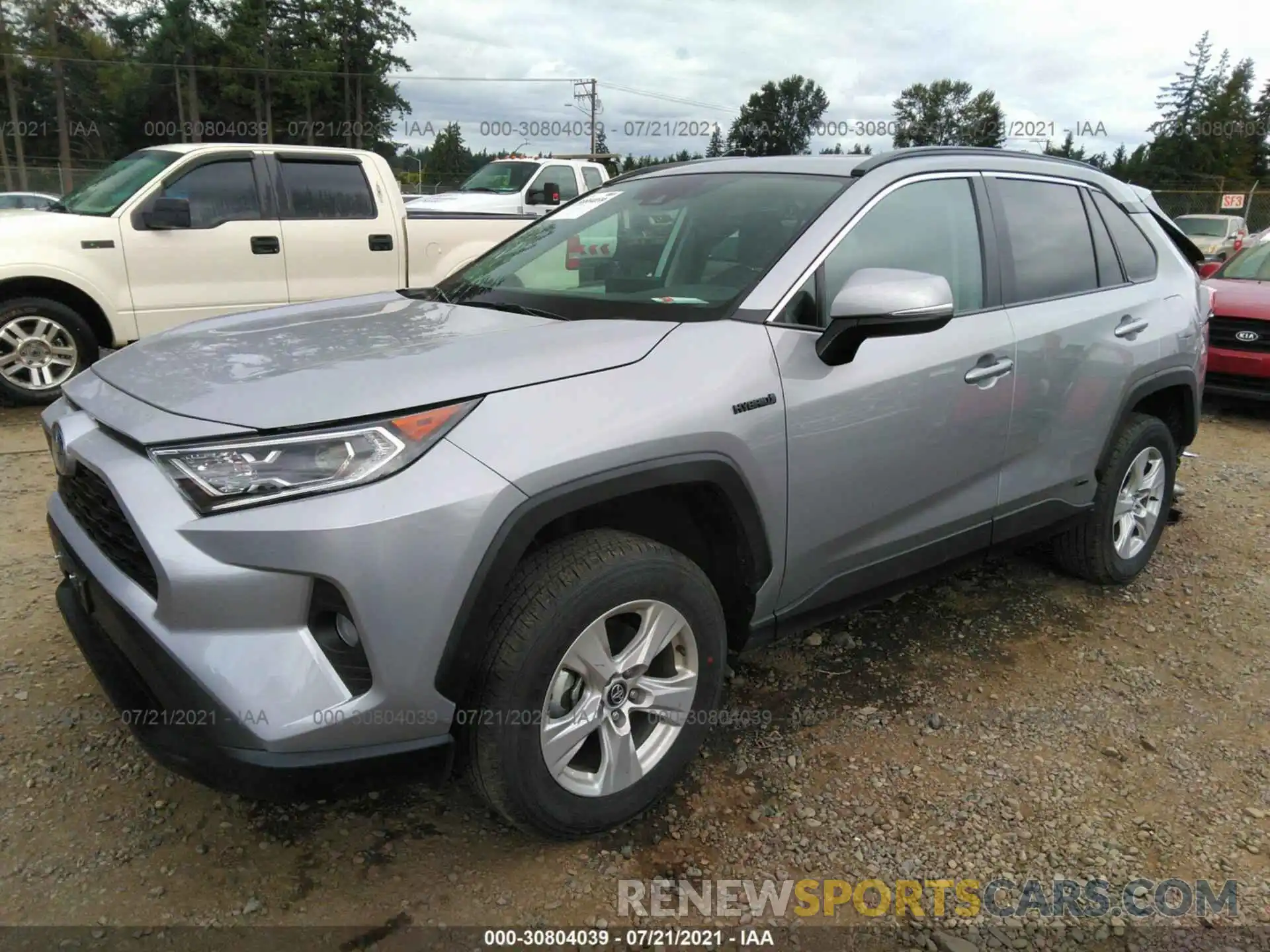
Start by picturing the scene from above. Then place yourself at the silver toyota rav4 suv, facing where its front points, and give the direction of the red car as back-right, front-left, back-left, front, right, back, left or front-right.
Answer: back

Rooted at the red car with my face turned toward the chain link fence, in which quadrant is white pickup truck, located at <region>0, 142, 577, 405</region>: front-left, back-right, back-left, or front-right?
back-left

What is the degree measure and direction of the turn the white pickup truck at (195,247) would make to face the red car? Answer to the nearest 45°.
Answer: approximately 180°

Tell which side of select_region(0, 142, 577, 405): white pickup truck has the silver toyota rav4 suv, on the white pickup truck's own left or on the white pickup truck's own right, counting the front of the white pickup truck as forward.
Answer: on the white pickup truck's own left

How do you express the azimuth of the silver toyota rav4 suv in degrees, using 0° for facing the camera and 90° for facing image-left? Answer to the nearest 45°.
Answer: approximately 45°

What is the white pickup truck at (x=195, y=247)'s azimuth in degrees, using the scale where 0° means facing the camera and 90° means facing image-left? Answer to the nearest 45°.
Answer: approximately 90°

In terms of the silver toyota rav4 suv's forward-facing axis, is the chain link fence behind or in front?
behind
